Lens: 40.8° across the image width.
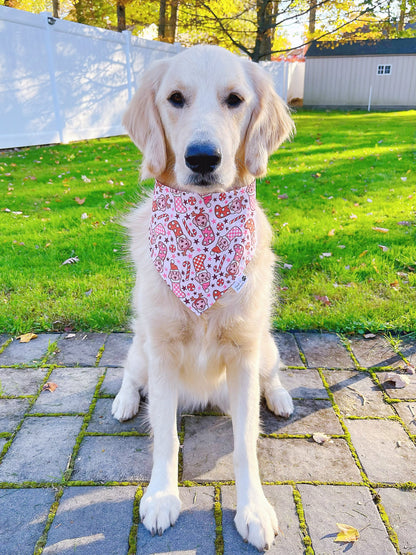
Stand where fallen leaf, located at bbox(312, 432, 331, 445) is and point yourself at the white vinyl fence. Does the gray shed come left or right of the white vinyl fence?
right

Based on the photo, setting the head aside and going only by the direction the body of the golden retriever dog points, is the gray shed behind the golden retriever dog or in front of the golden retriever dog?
behind

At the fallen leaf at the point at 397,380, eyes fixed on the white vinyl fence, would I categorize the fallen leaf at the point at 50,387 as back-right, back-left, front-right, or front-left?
front-left

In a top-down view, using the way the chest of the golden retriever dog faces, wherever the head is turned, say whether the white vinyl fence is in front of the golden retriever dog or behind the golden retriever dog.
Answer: behind

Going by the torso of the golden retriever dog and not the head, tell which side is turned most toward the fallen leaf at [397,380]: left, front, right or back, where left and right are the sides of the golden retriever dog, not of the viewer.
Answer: left

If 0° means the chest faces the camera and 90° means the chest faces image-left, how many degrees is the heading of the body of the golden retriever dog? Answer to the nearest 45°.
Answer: approximately 0°

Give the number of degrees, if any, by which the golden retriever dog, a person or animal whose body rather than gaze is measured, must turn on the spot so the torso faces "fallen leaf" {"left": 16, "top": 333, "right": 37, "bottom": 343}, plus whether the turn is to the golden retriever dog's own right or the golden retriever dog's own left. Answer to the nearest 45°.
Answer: approximately 135° to the golden retriever dog's own right

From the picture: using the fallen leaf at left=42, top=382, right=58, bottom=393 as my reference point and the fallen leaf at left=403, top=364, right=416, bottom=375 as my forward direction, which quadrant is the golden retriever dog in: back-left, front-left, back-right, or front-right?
front-right

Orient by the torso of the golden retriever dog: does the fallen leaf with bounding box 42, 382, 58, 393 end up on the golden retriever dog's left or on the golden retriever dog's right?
on the golden retriever dog's right
